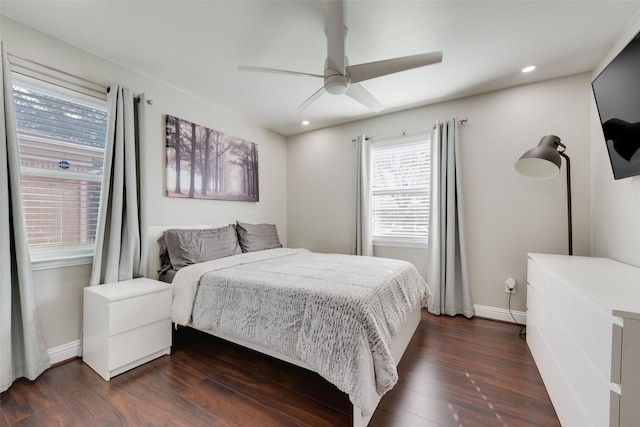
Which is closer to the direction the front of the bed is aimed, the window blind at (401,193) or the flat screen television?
the flat screen television

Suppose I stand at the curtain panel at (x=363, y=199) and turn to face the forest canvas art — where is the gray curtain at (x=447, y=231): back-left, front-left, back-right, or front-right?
back-left

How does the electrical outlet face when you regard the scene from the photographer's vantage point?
facing the viewer

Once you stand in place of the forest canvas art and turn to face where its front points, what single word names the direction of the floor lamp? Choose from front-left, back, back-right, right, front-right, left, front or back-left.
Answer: front

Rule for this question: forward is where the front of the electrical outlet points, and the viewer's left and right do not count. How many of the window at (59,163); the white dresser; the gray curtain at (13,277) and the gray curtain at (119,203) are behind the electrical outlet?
0

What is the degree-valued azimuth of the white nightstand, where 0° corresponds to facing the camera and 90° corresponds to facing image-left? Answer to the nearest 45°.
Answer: approximately 315°

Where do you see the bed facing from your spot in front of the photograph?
facing the viewer and to the right of the viewer

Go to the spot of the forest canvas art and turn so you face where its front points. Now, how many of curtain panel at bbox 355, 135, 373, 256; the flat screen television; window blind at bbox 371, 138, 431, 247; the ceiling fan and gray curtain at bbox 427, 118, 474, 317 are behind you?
0

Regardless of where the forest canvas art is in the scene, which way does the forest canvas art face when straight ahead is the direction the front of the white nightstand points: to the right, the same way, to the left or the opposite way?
the same way

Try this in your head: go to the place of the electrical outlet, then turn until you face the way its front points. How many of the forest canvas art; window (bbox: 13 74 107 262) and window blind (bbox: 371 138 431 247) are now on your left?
0

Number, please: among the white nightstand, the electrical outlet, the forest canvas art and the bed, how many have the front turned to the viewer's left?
0

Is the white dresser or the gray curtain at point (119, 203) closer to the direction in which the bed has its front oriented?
the white dresser
